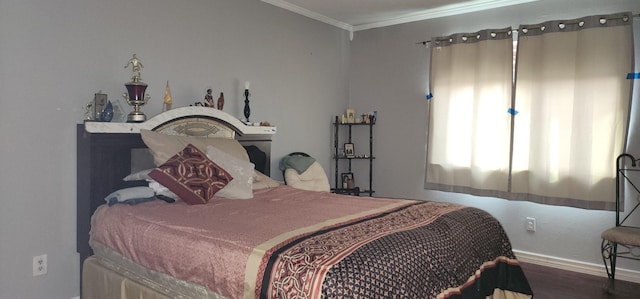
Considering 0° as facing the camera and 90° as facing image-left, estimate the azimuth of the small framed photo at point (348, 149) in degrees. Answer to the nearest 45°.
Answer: approximately 0°

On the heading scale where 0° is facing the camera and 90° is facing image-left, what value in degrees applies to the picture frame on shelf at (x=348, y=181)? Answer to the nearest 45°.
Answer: approximately 0°

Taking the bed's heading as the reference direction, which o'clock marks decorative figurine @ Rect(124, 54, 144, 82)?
The decorative figurine is roughly at 6 o'clock from the bed.

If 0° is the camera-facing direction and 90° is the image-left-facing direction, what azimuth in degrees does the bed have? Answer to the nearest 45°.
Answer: approximately 315°

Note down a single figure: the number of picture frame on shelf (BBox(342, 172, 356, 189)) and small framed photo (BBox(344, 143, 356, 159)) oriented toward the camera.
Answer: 2

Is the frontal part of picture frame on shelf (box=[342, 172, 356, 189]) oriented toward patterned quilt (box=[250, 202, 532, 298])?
yes
